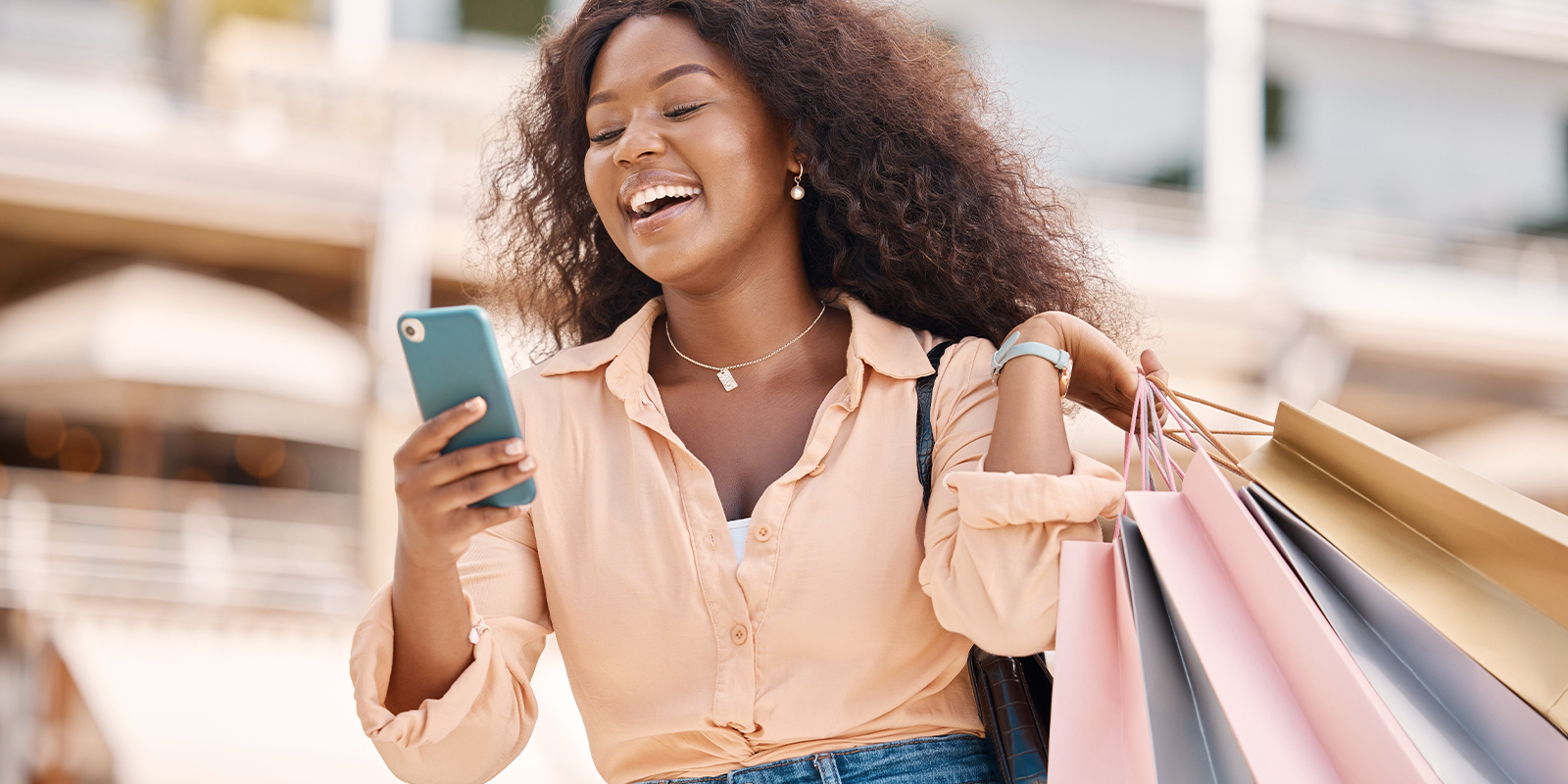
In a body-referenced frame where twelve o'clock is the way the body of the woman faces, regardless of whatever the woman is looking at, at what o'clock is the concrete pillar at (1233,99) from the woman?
The concrete pillar is roughly at 7 o'clock from the woman.

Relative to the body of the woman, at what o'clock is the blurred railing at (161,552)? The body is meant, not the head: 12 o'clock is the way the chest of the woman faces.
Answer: The blurred railing is roughly at 5 o'clock from the woman.

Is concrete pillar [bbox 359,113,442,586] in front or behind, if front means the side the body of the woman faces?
behind

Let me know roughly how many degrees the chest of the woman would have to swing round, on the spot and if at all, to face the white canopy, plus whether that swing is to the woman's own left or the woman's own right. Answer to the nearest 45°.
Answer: approximately 135° to the woman's own right

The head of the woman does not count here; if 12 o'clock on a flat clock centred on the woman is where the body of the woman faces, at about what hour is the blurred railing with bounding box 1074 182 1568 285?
The blurred railing is roughly at 7 o'clock from the woman.

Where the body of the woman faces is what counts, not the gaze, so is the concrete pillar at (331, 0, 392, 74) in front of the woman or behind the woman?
behind

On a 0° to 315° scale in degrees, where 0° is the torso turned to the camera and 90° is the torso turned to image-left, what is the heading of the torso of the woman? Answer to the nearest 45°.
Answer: approximately 0°
